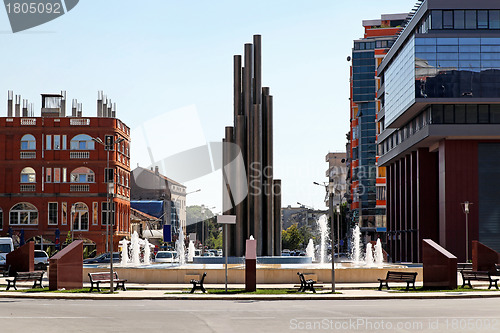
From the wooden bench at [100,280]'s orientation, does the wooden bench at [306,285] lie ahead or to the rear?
ahead

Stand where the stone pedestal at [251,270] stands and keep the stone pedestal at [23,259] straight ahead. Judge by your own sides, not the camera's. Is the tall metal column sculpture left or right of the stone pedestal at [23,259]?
right

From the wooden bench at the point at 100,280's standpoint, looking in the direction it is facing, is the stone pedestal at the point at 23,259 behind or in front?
behind

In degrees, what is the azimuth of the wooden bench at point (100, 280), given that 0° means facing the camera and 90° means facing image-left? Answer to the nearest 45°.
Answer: approximately 315°

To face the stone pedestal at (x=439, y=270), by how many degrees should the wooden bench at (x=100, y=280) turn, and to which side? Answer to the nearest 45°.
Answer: approximately 45° to its left

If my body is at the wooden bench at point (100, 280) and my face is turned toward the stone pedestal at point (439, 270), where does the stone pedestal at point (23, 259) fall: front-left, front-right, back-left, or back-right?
back-left
